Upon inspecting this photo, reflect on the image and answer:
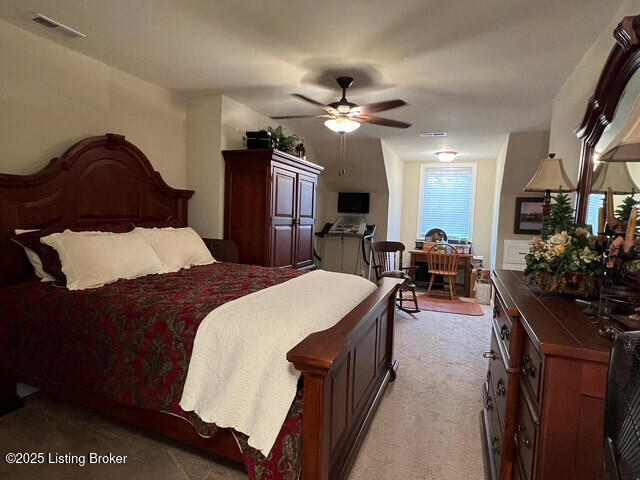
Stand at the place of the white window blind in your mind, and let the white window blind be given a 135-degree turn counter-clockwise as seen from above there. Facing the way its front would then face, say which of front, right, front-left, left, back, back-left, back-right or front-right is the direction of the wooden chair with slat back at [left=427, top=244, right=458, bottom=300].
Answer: back-right

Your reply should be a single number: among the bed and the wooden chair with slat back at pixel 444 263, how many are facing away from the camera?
1

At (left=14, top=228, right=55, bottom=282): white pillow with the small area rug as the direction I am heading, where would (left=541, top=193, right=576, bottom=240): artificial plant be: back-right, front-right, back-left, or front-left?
front-right

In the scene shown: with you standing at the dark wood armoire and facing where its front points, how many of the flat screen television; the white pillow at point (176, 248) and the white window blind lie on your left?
2

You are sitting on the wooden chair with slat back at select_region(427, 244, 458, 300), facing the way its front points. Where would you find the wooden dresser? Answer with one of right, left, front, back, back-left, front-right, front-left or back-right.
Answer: back

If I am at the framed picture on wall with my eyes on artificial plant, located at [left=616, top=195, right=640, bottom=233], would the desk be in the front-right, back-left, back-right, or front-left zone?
back-right

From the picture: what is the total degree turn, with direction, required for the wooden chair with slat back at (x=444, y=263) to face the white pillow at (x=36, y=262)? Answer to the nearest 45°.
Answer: approximately 135° to its left

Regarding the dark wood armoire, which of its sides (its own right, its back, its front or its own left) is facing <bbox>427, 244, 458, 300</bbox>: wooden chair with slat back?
left

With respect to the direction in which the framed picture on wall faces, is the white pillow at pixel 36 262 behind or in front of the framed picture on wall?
in front

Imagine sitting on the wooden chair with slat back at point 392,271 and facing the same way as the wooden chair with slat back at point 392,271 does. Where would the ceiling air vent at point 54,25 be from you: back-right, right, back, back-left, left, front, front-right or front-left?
right

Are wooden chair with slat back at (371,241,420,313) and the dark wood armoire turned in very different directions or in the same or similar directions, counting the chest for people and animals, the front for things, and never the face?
same or similar directions

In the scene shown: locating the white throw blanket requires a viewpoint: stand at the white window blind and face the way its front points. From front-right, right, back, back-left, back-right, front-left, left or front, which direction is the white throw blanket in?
front

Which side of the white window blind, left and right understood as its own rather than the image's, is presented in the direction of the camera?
front

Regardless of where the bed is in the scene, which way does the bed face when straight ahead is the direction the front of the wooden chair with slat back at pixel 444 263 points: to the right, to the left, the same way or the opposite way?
to the right

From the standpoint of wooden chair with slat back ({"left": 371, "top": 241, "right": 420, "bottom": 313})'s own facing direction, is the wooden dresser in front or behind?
in front

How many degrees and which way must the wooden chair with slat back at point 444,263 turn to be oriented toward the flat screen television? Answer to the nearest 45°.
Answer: approximately 90° to its left

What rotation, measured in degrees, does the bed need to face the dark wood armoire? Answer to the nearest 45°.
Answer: approximately 90° to its left
